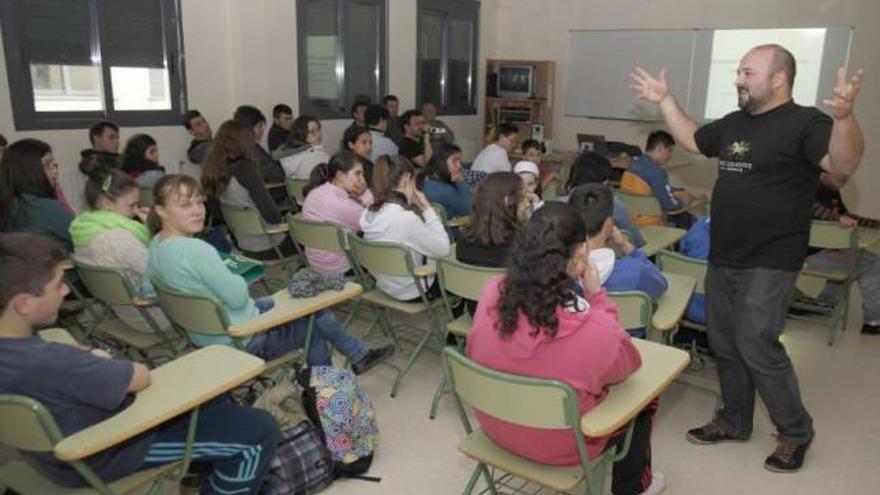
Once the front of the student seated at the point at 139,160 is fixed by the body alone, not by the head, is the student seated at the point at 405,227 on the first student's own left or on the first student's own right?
on the first student's own right

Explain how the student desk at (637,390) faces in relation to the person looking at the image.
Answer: facing away from the viewer and to the right of the viewer

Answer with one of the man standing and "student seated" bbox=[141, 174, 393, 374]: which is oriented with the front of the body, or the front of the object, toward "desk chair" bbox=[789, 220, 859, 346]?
the student seated

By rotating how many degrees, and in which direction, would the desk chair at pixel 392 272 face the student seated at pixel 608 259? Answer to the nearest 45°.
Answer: approximately 90° to its right

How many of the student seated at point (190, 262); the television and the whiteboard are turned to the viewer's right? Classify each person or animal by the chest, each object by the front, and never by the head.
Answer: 1

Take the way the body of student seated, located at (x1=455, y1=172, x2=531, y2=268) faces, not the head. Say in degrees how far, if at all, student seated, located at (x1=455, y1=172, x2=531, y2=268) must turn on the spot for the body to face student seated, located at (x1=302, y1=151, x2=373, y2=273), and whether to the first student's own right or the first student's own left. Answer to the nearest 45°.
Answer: approximately 90° to the first student's own left

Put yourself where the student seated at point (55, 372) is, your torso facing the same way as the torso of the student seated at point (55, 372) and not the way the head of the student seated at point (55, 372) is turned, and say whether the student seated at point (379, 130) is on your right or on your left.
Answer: on your left

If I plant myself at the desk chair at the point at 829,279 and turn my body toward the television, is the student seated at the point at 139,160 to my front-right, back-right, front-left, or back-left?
front-left

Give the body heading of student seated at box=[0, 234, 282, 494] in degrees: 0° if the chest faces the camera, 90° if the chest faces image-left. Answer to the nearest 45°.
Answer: approximately 270°

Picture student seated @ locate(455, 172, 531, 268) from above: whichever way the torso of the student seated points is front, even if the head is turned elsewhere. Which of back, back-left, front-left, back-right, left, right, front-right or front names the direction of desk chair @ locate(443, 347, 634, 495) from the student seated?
back-right

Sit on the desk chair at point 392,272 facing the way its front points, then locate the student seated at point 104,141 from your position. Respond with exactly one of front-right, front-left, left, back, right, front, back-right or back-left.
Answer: left

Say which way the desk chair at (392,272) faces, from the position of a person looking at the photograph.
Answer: facing away from the viewer and to the right of the viewer

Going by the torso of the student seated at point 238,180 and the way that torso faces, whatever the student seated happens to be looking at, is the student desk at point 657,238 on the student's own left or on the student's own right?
on the student's own right

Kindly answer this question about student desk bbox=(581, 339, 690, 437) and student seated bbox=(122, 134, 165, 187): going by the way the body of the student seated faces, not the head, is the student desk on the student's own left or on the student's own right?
on the student's own right

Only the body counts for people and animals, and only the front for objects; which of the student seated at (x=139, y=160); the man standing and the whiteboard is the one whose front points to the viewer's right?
the student seated

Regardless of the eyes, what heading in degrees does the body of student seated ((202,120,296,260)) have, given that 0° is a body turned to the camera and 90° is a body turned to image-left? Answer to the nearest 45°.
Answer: approximately 225°

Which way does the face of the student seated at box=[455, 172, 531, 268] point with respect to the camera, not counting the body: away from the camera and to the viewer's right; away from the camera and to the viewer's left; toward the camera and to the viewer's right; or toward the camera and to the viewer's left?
away from the camera and to the viewer's right

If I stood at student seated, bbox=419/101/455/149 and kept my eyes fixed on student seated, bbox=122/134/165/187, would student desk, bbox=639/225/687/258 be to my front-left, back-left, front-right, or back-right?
front-left

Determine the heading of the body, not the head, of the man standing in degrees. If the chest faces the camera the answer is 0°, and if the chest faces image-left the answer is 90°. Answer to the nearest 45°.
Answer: approximately 45°

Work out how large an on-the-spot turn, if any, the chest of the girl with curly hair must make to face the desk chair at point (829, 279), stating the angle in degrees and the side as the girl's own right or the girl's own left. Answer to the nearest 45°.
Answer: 0° — they already face it

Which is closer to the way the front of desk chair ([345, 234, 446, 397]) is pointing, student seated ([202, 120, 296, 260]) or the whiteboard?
the whiteboard

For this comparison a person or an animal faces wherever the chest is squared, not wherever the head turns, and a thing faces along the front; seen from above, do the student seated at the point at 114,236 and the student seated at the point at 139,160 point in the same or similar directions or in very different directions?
same or similar directions

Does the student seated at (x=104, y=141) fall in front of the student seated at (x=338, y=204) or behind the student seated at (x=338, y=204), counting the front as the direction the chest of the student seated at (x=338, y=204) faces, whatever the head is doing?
behind
